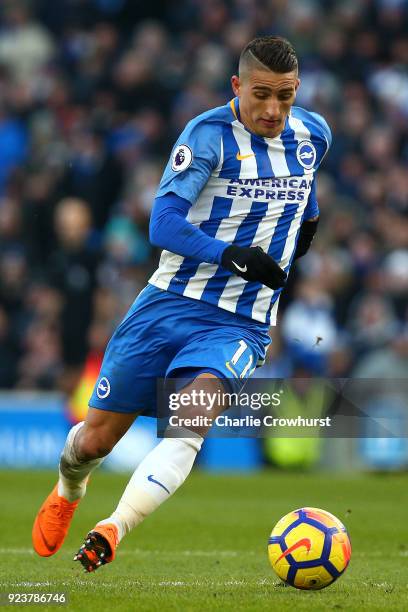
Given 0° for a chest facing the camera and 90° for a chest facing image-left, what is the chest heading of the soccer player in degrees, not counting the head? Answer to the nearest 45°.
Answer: approximately 315°

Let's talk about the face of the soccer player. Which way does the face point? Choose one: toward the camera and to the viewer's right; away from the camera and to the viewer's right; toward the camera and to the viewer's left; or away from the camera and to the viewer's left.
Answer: toward the camera and to the viewer's right
